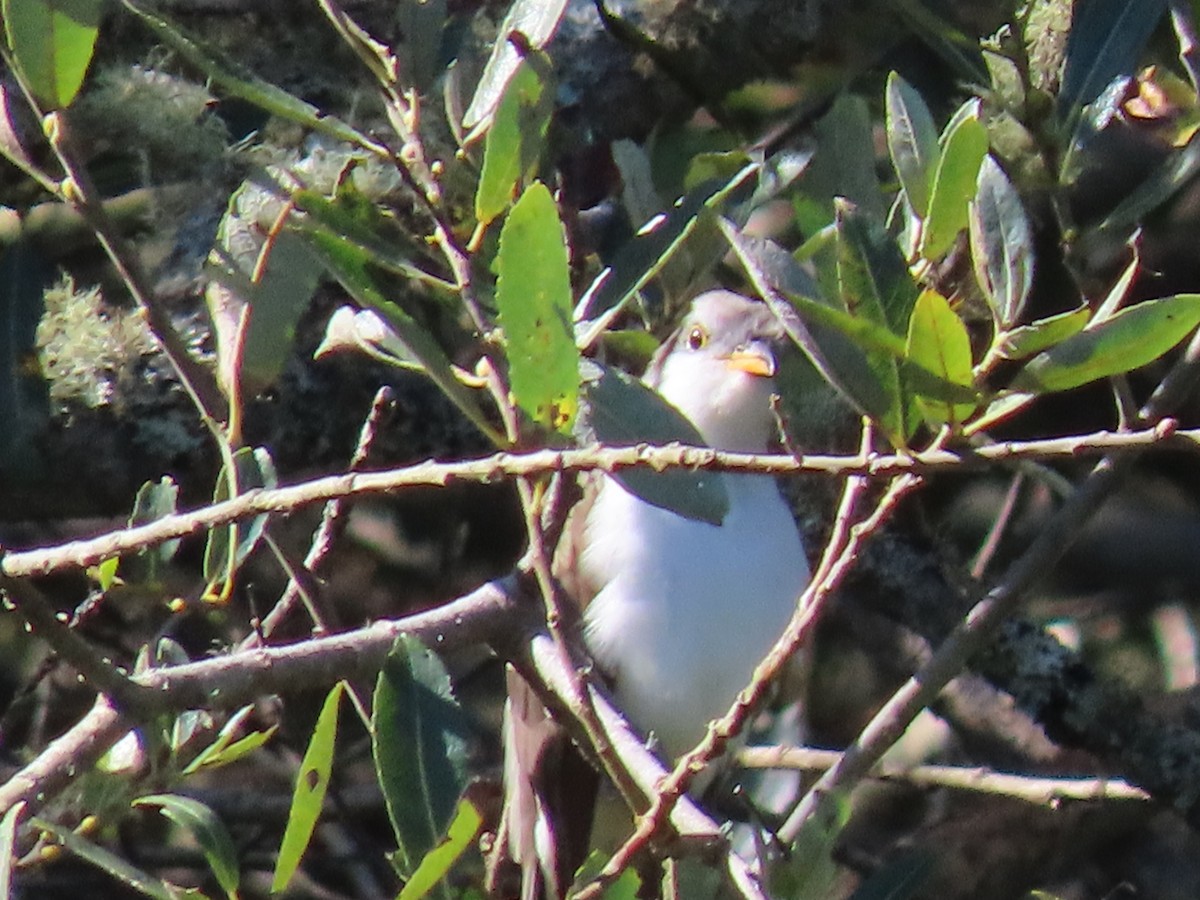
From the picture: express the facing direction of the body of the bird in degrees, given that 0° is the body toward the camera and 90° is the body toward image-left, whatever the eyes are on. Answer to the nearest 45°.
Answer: approximately 315°

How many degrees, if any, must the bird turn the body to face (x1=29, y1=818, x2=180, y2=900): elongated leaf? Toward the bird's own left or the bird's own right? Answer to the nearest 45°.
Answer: approximately 90° to the bird's own right

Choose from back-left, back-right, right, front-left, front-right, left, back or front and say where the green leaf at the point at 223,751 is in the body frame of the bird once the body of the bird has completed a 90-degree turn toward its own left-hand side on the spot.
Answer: back

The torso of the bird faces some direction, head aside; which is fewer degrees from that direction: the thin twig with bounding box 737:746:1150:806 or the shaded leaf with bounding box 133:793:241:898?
the thin twig

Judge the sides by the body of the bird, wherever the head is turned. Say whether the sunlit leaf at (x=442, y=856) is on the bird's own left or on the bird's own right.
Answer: on the bird's own right

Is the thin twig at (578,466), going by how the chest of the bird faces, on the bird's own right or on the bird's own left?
on the bird's own right
